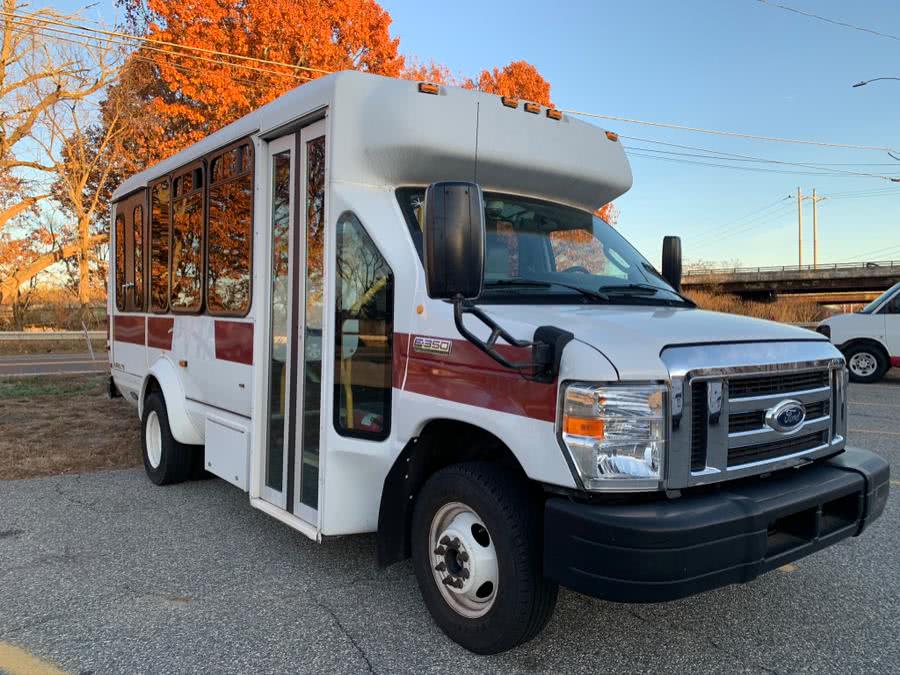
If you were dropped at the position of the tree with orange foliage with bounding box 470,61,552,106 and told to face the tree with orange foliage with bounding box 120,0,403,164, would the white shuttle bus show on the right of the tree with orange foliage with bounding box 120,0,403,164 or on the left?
left

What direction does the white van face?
to the viewer's left

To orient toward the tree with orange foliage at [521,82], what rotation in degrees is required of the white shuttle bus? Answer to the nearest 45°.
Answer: approximately 135° to its left

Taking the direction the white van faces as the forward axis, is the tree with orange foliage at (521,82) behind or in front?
in front

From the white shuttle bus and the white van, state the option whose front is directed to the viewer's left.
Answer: the white van

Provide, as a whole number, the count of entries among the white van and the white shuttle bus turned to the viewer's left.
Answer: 1

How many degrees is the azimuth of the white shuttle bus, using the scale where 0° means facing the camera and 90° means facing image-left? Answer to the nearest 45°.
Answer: approximately 315°

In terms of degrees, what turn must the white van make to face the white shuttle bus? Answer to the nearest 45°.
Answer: approximately 90° to its left

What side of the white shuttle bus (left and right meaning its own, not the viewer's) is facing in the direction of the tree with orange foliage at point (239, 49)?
back
